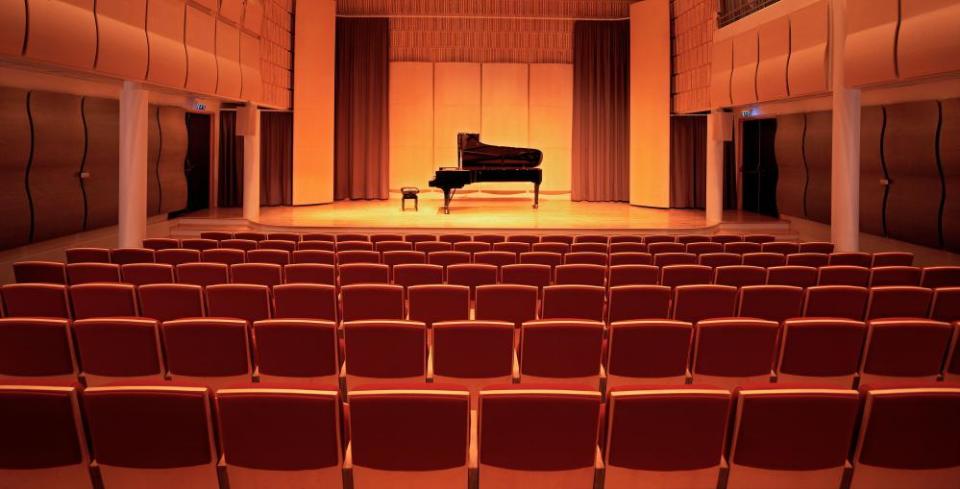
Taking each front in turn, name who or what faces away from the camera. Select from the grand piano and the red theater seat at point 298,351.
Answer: the red theater seat

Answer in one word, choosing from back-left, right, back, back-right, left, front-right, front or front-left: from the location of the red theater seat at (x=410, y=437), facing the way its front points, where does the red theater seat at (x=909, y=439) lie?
right

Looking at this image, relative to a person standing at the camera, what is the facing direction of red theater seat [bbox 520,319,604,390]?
facing away from the viewer

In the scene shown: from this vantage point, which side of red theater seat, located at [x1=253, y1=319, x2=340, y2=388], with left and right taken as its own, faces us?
back

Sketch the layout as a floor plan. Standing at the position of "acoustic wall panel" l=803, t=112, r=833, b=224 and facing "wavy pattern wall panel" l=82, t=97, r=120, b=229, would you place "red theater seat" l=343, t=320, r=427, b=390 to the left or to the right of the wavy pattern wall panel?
left

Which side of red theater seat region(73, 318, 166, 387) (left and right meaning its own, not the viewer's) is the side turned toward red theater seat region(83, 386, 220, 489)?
back

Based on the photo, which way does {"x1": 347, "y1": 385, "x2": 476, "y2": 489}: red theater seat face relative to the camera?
away from the camera

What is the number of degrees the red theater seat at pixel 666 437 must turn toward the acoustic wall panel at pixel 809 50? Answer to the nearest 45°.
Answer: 0° — it already faces it

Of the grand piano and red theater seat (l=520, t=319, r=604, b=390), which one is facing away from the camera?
the red theater seat

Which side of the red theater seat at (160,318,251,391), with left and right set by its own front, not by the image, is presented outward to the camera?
back

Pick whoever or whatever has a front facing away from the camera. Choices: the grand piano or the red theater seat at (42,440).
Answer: the red theater seat

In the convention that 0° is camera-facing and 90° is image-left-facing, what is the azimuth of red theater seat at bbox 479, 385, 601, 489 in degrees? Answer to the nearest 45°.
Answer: approximately 180°

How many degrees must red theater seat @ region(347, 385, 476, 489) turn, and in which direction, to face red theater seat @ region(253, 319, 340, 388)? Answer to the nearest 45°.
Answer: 0° — it already faces it

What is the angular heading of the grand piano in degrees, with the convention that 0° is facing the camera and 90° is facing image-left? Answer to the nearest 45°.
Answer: approximately 90°
